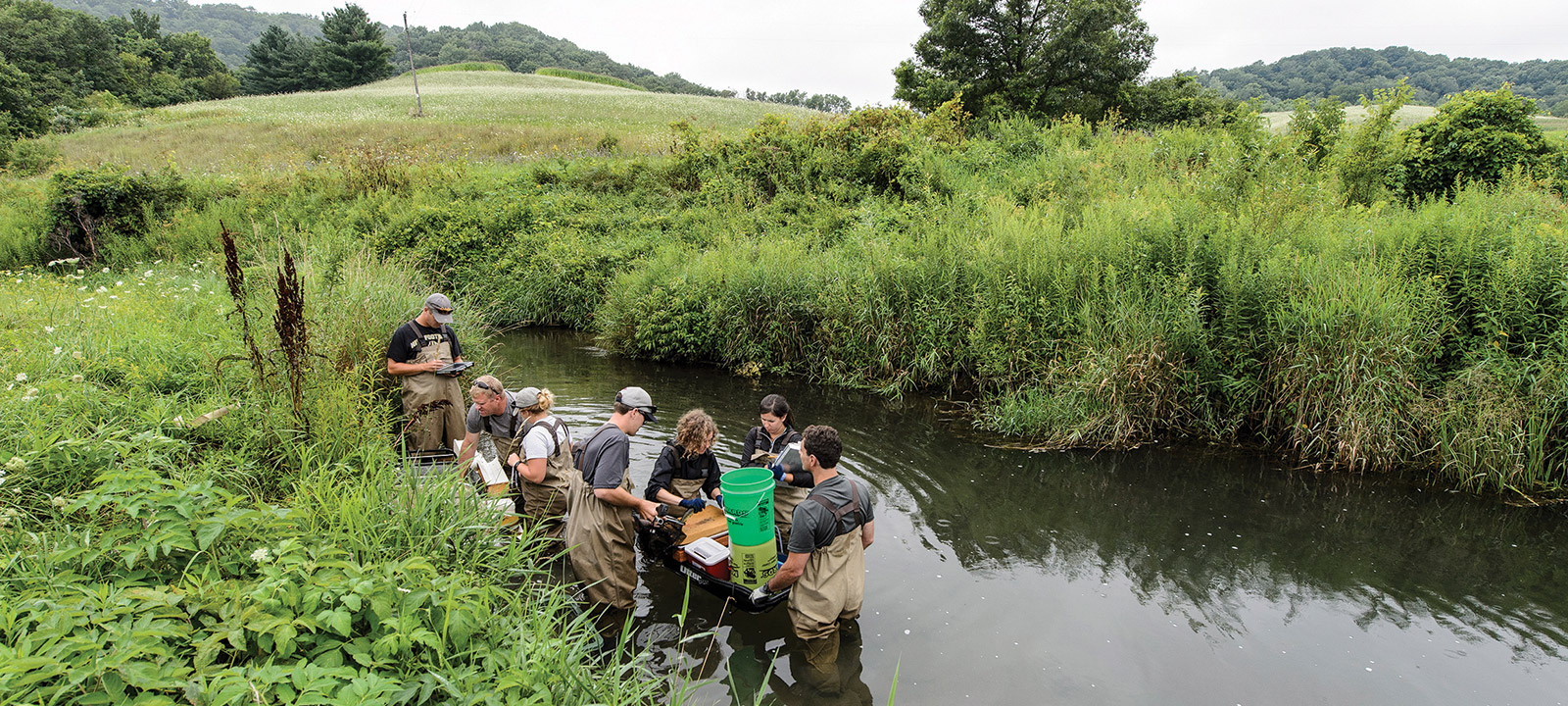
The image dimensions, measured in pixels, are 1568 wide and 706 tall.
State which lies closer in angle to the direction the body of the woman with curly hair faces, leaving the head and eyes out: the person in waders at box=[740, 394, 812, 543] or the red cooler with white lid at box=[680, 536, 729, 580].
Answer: the red cooler with white lid

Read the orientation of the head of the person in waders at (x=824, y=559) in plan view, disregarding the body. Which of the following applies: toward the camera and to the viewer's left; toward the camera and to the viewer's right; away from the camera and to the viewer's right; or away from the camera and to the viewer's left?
away from the camera and to the viewer's left

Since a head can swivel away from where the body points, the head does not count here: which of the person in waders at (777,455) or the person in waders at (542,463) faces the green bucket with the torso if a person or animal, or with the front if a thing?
the person in waders at (777,455)

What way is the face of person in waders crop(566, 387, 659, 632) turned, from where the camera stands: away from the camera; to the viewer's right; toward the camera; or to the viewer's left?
to the viewer's right

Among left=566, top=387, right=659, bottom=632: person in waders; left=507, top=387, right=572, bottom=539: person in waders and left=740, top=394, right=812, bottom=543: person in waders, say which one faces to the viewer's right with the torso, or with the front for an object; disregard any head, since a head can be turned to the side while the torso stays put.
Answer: left=566, top=387, right=659, bottom=632: person in waders

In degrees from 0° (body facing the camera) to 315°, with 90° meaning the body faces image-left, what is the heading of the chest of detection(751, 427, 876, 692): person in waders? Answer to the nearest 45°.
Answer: approximately 135°
